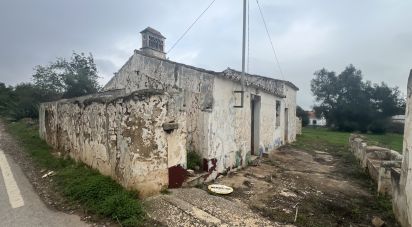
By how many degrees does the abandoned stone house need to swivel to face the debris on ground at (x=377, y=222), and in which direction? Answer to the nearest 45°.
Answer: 0° — it already faces it

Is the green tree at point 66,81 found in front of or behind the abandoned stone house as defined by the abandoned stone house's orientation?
behind

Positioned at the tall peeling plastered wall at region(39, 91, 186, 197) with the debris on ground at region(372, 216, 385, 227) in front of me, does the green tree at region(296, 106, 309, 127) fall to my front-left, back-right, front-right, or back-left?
back-left

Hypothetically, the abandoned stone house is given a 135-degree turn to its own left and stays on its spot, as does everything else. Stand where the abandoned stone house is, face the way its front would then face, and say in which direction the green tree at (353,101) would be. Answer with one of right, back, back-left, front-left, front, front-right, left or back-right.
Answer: front-right

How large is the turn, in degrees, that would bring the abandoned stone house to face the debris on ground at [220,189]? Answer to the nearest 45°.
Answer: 0° — it already faces it

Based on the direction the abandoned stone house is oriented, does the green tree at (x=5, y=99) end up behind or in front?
behind

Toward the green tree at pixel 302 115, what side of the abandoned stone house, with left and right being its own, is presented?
left

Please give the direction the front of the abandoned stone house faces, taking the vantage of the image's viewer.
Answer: facing the viewer and to the right of the viewer

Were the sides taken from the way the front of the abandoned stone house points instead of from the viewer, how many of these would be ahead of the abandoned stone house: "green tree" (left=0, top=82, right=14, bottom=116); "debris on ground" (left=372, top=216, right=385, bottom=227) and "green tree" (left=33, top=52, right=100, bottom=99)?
1
